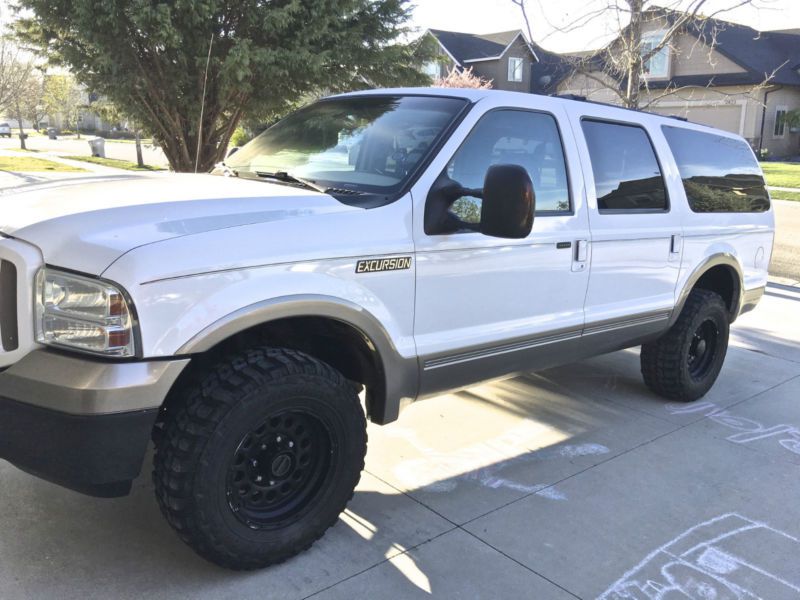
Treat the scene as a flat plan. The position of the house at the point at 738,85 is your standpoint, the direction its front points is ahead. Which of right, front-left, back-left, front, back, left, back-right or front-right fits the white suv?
front-left

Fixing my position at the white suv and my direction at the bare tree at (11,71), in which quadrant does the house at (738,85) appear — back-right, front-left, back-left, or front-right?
front-right

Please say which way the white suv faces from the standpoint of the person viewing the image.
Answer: facing the viewer and to the left of the viewer

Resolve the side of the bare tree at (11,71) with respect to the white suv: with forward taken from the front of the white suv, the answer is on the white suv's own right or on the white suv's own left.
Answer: on the white suv's own right

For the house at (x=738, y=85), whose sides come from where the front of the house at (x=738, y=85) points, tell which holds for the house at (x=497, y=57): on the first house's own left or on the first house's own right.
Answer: on the first house's own right

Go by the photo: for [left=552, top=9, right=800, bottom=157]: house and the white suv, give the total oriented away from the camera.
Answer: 0

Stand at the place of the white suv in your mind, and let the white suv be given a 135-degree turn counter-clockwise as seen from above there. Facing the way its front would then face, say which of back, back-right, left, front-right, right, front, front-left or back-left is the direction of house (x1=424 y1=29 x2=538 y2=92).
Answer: left

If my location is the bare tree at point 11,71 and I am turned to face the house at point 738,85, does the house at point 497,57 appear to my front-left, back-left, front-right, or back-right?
front-left

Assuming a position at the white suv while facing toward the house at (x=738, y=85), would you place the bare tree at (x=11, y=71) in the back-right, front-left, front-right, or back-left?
front-left
